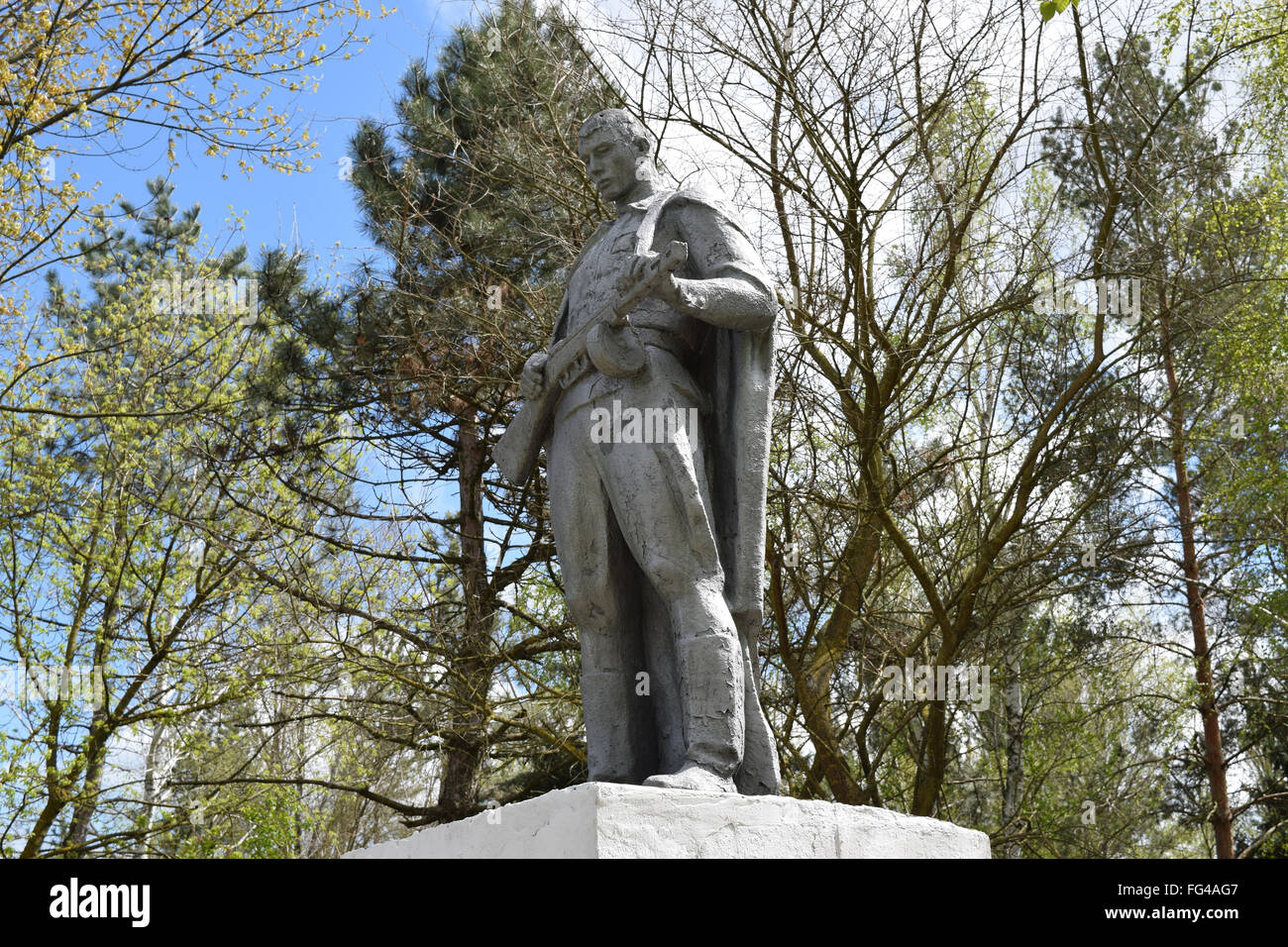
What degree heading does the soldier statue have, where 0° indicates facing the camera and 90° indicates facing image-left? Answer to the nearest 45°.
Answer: approximately 45°
